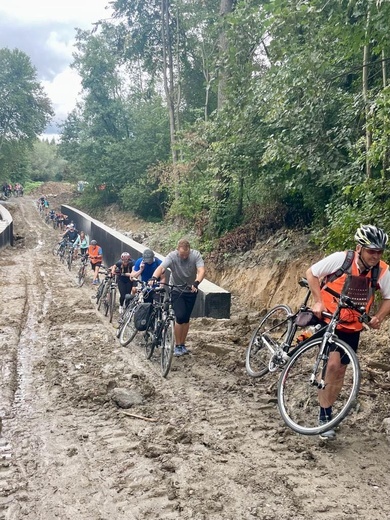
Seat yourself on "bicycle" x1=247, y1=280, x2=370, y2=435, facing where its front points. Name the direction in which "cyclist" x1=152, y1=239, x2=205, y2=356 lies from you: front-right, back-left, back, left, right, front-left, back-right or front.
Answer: back

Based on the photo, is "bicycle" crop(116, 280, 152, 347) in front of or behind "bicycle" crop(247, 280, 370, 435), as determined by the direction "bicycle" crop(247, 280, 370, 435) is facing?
behind

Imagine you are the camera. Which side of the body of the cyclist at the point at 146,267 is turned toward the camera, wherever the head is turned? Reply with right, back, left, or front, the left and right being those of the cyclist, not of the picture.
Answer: front

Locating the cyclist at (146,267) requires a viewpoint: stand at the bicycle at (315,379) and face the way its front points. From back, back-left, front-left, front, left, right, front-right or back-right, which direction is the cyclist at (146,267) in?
back

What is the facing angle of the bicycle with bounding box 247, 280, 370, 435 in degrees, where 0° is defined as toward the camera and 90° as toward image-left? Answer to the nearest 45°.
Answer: approximately 315°

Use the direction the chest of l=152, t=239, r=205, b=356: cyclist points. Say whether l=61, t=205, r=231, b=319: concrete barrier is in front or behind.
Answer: behind

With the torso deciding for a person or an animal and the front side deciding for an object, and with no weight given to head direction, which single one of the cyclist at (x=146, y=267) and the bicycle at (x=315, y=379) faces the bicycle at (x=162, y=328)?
the cyclist

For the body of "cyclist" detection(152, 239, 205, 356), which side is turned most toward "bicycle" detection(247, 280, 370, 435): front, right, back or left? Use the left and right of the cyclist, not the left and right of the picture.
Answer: front

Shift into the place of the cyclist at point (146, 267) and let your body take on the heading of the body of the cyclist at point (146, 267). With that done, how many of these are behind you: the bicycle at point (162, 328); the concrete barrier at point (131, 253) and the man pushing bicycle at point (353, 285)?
1

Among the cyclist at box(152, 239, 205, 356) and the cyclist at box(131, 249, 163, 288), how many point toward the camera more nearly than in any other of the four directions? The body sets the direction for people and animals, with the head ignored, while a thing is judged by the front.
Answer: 2

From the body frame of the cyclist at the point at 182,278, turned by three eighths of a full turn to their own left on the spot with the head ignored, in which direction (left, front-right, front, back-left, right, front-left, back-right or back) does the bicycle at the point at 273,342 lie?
right

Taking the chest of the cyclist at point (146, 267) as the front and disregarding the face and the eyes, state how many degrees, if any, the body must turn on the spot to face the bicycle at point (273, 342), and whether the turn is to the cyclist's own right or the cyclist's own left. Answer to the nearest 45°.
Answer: approximately 45° to the cyclist's own left

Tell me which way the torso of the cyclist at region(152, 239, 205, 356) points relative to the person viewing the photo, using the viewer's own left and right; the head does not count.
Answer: facing the viewer

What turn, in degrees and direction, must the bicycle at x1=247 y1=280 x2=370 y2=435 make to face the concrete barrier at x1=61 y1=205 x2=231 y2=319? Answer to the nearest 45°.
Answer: approximately 180°
